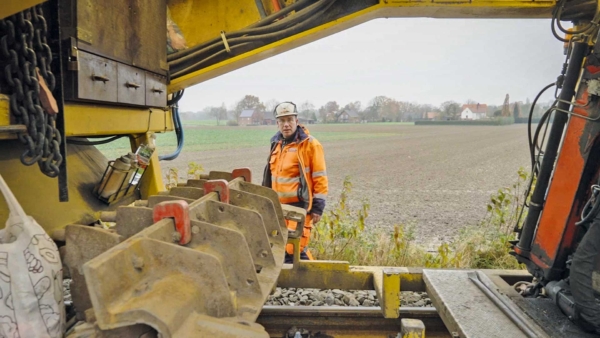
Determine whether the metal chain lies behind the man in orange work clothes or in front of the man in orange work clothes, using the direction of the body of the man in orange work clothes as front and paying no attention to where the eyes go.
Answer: in front

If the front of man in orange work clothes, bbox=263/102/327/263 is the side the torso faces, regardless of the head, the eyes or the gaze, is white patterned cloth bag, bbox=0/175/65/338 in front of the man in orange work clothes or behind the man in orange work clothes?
in front

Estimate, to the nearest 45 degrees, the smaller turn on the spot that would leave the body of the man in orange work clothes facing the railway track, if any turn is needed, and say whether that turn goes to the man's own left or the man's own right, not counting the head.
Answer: approximately 45° to the man's own left

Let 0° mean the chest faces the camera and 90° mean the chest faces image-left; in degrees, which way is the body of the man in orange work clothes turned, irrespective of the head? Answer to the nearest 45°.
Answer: approximately 45°

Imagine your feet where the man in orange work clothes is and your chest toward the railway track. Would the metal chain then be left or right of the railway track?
right
